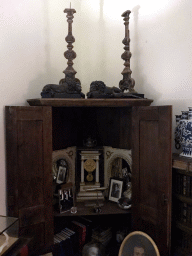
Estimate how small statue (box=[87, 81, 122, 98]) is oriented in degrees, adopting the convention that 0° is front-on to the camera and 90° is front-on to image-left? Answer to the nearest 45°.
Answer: approximately 90°

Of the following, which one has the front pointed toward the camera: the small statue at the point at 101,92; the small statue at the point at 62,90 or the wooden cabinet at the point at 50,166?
the wooden cabinet

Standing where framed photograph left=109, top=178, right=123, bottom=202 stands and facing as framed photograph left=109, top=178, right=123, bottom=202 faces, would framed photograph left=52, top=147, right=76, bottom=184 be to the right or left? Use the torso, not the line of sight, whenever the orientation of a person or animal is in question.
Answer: on its right

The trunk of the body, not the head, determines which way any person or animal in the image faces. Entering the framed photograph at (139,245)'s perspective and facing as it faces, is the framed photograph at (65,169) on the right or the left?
on its right

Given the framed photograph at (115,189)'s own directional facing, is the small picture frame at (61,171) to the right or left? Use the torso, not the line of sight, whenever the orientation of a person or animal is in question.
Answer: on its right
